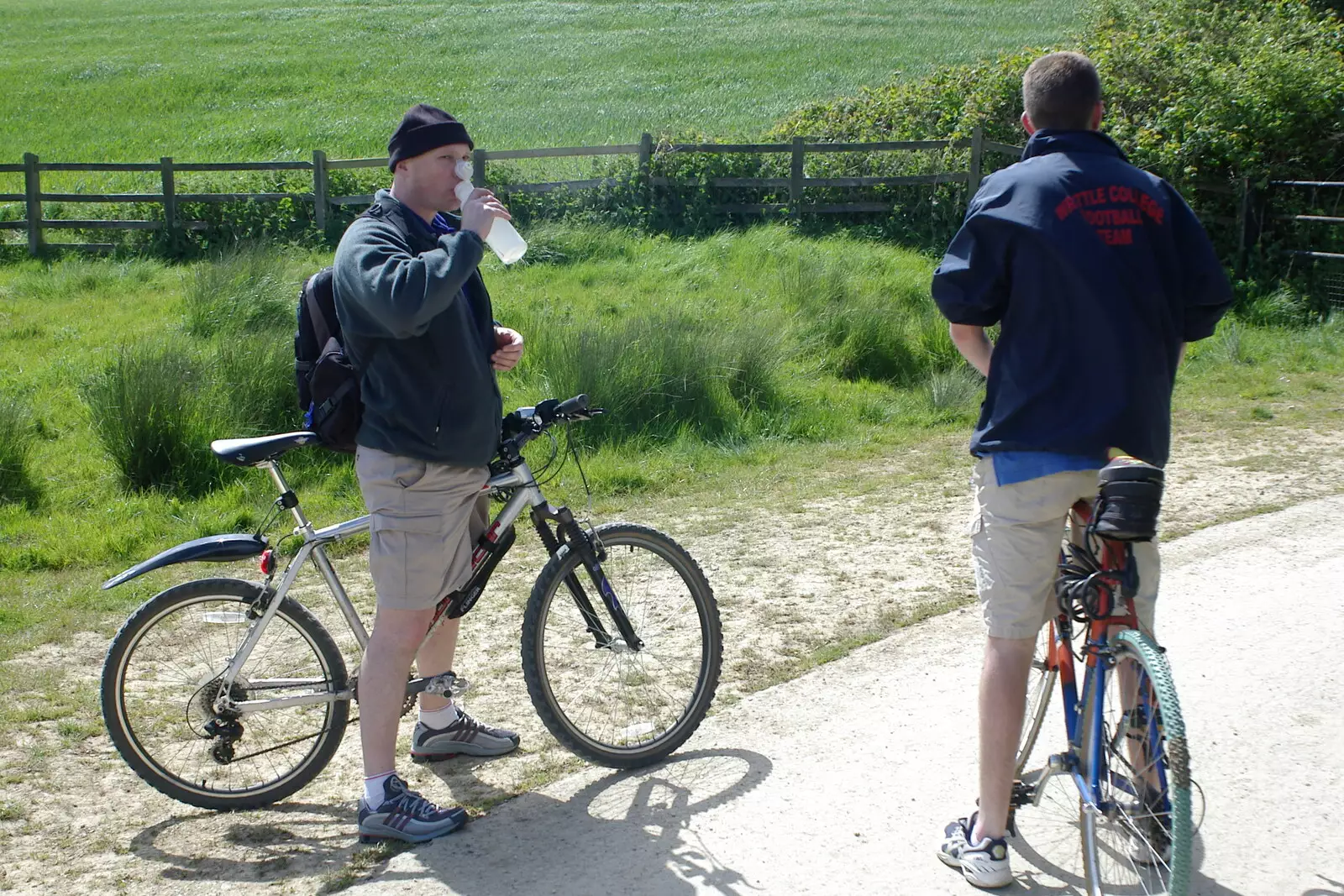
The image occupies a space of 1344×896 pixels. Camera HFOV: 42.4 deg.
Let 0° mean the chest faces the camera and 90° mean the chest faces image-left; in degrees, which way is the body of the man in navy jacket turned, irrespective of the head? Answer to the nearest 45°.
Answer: approximately 180°

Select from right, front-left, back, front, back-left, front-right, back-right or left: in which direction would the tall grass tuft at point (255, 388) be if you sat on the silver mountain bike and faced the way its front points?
left

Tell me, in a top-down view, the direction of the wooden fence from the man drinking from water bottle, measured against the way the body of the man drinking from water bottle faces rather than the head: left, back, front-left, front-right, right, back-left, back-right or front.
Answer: left

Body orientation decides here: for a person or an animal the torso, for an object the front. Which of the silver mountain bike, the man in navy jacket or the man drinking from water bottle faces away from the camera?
the man in navy jacket

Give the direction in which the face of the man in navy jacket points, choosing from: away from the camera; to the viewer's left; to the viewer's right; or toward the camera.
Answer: away from the camera

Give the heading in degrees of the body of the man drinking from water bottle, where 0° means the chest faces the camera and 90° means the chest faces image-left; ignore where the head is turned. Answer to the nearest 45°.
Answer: approximately 270°

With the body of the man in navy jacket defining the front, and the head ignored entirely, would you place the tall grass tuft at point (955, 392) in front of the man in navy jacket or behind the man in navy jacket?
in front

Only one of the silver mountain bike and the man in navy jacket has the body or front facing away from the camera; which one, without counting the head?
the man in navy jacket

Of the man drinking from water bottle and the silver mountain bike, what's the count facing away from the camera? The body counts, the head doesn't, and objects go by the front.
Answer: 0

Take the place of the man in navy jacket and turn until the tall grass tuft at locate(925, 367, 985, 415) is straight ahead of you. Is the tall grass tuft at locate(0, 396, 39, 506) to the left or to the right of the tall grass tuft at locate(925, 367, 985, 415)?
left

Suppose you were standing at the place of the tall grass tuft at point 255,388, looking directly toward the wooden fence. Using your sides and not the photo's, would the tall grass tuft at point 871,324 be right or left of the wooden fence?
right

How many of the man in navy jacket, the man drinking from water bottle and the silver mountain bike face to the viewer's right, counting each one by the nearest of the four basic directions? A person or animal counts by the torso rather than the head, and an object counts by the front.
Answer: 2

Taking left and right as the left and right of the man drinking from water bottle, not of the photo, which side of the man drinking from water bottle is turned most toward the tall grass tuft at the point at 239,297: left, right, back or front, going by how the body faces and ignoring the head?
left

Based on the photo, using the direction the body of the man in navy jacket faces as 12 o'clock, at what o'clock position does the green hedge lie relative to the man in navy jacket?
The green hedge is roughly at 12 o'clock from the man in navy jacket.

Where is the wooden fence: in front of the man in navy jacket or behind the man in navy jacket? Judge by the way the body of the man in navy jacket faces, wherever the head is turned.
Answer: in front

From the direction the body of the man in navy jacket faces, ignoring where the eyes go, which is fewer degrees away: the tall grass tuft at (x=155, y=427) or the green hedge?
the green hedge

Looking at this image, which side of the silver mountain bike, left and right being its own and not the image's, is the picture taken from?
right

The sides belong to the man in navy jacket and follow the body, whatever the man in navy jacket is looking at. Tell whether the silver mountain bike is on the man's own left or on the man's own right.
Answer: on the man's own left
